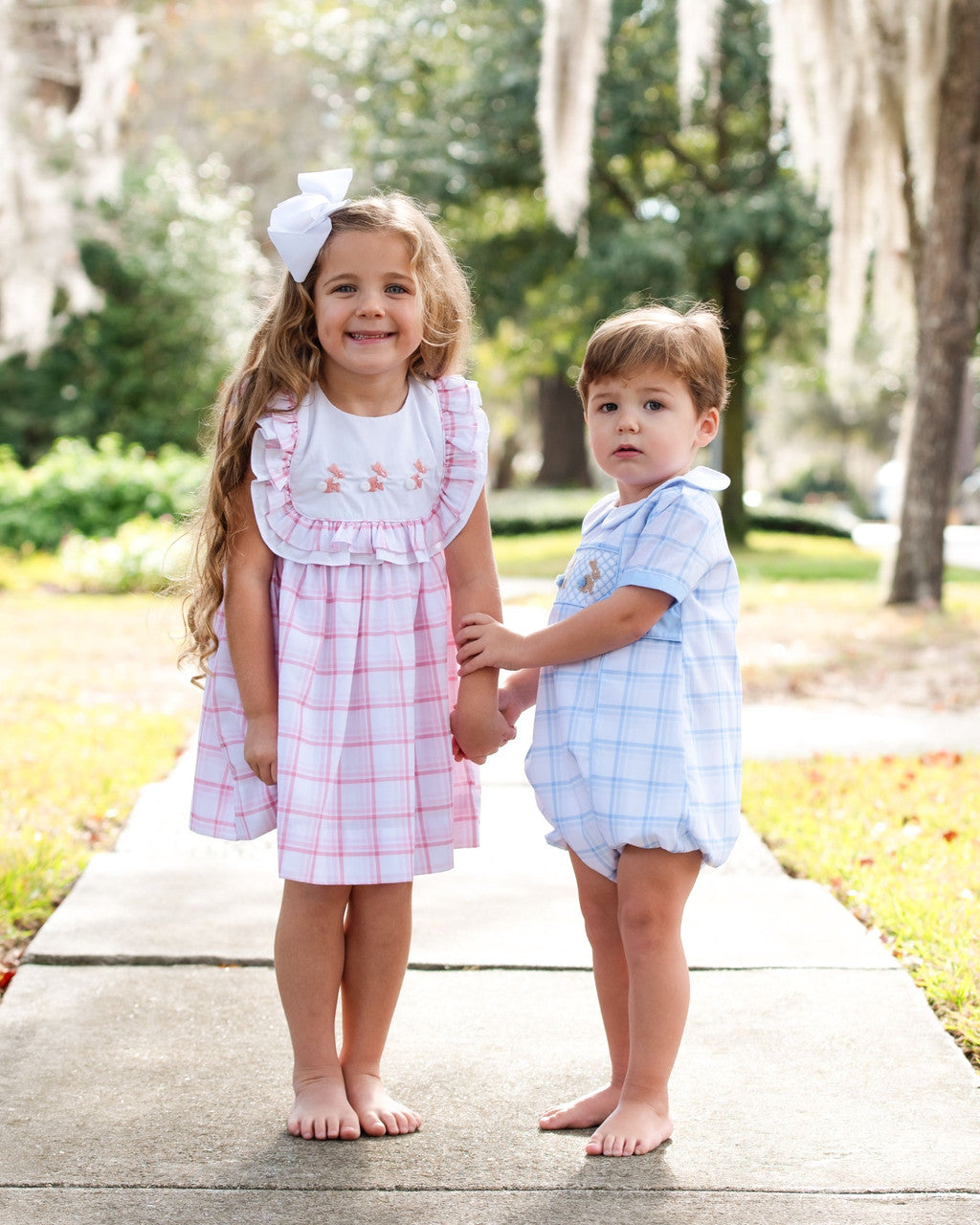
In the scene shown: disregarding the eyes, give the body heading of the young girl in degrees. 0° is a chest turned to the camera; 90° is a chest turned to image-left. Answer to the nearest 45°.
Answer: approximately 0°

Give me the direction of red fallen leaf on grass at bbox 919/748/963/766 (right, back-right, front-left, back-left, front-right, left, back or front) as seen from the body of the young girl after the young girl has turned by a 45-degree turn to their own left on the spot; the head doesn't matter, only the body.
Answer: left

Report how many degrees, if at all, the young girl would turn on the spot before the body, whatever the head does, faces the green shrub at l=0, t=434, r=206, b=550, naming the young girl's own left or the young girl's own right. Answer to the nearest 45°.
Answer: approximately 180°

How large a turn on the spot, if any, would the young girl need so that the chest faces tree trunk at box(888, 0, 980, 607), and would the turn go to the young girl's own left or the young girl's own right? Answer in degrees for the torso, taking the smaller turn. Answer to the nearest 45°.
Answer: approximately 135° to the young girl's own left

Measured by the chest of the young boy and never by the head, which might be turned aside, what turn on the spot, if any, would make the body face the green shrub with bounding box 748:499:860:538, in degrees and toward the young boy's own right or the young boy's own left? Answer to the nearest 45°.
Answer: approximately 135° to the young boy's own right
